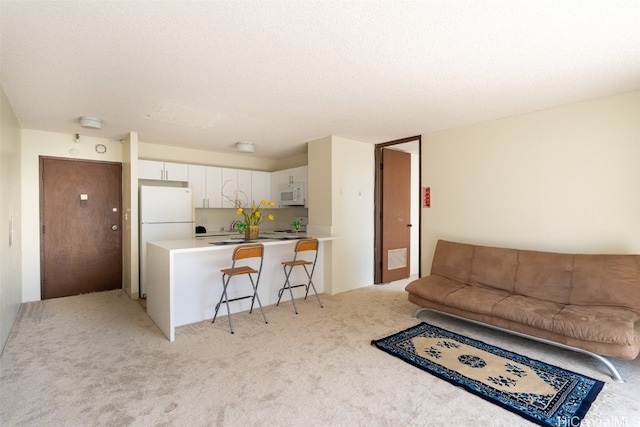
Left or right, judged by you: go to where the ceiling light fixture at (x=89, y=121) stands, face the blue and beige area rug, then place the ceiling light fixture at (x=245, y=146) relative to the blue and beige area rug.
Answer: left

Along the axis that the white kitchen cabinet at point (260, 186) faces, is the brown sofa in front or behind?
in front

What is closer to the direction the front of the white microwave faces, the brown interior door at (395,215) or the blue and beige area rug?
the blue and beige area rug

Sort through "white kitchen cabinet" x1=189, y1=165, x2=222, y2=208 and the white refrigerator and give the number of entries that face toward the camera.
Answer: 2

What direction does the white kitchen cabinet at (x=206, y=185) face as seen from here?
toward the camera

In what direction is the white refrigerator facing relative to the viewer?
toward the camera

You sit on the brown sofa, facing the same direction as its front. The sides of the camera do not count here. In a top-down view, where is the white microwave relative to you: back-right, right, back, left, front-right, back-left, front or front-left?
front-right

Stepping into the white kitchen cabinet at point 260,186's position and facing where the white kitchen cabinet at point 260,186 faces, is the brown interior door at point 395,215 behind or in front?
in front

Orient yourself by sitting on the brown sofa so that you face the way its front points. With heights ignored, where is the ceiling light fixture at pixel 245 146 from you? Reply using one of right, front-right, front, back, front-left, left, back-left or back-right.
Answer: front-right

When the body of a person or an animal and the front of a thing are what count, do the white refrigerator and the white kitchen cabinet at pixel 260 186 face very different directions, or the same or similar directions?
same or similar directions

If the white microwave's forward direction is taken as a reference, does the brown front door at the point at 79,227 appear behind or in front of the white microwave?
in front

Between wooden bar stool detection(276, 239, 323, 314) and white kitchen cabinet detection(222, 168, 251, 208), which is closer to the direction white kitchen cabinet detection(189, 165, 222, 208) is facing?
the wooden bar stool

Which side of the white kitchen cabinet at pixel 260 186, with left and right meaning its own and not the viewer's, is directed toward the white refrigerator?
right

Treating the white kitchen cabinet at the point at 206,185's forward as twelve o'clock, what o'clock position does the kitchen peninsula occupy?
The kitchen peninsula is roughly at 12 o'clock from the white kitchen cabinet.
